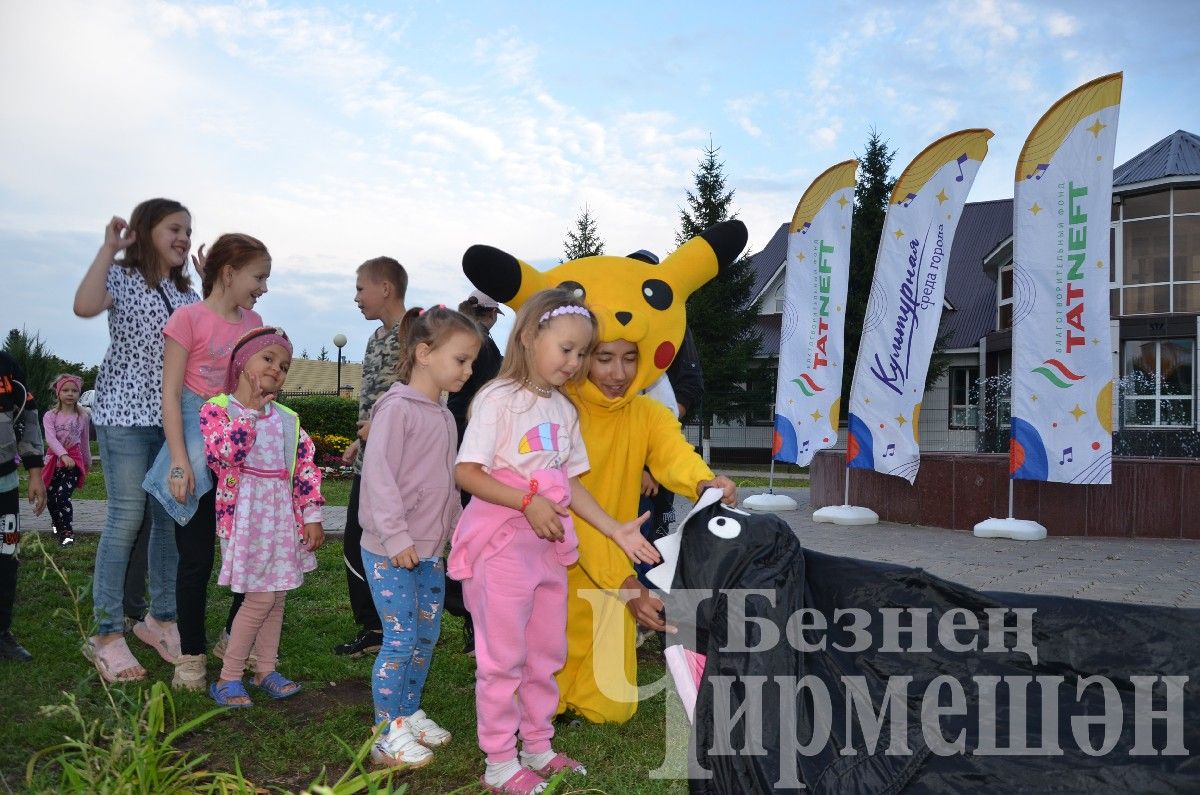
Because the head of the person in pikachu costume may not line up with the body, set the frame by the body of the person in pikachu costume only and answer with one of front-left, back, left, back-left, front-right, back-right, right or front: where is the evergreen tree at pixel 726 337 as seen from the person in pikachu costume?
back

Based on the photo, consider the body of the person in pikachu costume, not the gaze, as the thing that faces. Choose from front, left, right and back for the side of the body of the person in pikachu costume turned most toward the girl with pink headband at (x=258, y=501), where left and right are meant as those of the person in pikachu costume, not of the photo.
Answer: right

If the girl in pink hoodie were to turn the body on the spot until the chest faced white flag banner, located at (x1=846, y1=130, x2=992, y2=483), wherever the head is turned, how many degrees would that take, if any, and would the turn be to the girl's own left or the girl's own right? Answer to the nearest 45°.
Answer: approximately 45° to the girl's own left

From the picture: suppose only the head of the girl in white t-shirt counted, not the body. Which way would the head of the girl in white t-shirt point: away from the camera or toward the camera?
toward the camera

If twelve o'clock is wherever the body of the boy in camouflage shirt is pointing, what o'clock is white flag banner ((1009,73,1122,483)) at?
The white flag banner is roughly at 5 o'clock from the boy in camouflage shirt.

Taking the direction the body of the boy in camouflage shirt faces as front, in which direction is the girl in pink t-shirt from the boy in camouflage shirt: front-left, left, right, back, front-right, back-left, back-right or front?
front-left

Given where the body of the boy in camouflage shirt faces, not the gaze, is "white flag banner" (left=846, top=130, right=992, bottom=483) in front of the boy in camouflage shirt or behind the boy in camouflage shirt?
behind

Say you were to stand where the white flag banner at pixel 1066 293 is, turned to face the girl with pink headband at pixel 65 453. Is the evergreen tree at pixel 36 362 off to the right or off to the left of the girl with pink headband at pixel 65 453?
right

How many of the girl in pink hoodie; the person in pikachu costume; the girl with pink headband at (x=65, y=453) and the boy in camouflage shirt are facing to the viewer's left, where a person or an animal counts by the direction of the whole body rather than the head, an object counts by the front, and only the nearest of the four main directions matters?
1

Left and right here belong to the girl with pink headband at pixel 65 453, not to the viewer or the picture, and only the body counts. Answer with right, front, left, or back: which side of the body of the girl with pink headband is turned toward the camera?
front

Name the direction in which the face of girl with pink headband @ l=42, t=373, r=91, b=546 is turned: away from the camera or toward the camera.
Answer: toward the camera
